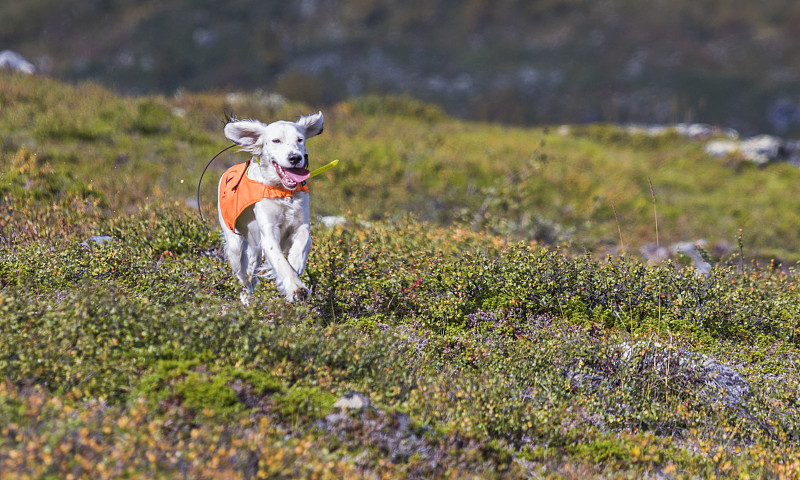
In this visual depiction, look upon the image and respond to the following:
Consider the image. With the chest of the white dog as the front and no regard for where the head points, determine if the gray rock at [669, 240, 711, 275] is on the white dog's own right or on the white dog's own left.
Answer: on the white dog's own left

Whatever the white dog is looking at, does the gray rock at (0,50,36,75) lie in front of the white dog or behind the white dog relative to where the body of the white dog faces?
behind

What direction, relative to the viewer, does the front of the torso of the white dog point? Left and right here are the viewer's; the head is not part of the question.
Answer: facing the viewer and to the right of the viewer

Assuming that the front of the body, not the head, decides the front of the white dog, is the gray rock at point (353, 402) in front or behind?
in front
